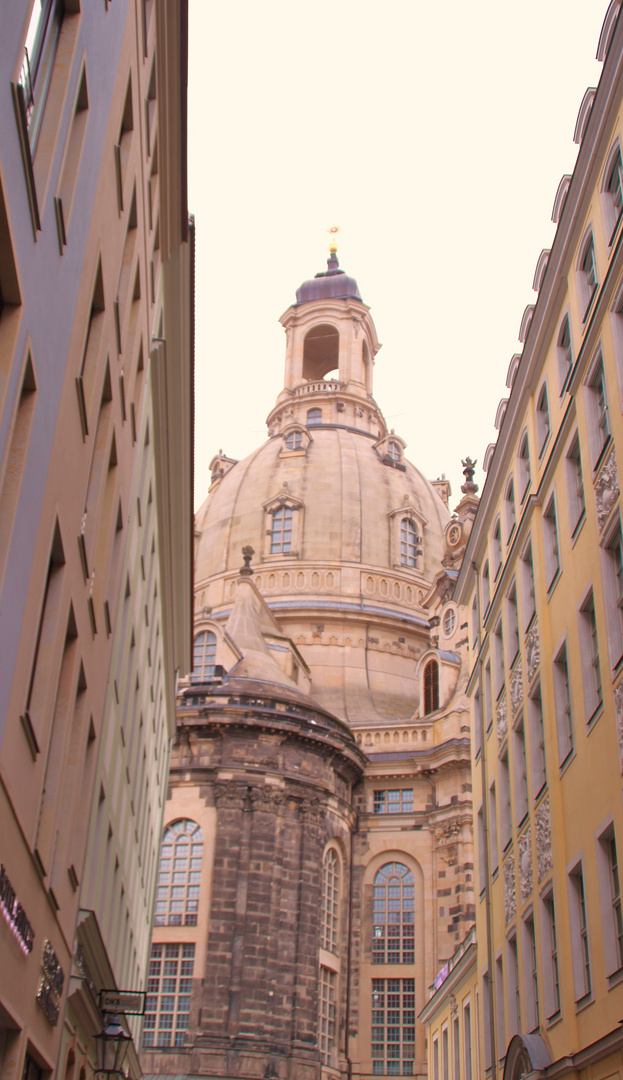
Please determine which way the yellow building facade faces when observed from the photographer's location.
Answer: facing to the left of the viewer

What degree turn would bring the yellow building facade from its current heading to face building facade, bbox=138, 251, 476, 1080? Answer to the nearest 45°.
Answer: approximately 90° to its right

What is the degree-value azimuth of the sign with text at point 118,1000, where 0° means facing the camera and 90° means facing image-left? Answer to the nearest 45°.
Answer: approximately 0°

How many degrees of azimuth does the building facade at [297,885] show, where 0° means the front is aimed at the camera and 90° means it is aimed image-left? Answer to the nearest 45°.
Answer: approximately 0°

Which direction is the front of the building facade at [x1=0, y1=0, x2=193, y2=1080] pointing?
to the viewer's right

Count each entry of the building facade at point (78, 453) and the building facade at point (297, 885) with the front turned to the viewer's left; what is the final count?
0

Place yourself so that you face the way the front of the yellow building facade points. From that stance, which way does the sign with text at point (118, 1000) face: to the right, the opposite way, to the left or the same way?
to the left

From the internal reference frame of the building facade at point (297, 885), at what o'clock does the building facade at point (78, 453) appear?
the building facade at point (78, 453) is roughly at 12 o'clock from the building facade at point (297, 885).

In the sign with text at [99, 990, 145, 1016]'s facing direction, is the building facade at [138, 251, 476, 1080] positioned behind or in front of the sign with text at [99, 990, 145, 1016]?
behind

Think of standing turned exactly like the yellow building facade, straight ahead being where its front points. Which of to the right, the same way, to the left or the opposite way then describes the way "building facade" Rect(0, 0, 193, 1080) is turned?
the opposite way

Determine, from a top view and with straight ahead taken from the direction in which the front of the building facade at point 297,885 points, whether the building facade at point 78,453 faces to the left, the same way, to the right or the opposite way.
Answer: to the left

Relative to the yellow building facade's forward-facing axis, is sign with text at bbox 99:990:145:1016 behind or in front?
in front
